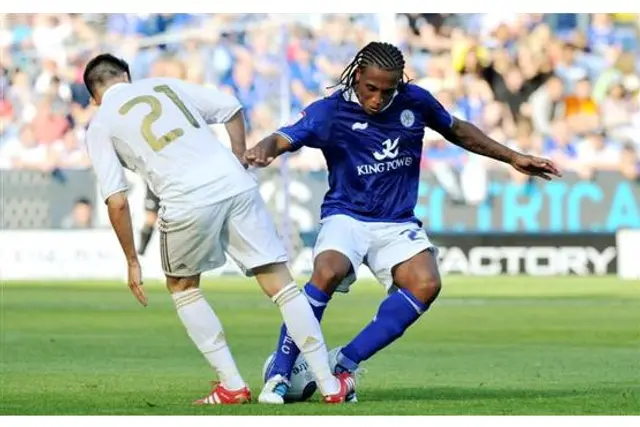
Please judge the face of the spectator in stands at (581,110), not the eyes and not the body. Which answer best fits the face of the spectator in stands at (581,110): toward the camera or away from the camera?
toward the camera

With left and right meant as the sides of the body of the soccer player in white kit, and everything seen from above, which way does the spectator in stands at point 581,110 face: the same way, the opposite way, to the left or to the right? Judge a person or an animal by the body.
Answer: the opposite way

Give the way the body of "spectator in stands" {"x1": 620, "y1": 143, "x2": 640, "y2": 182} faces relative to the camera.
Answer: toward the camera

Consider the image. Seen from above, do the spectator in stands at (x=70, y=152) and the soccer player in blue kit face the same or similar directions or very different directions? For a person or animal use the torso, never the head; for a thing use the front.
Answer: same or similar directions

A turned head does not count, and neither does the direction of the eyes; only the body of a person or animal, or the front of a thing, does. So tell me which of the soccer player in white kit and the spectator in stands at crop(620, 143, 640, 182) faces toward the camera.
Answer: the spectator in stands

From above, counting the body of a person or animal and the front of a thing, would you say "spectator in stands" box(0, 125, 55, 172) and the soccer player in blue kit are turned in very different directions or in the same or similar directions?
same or similar directions

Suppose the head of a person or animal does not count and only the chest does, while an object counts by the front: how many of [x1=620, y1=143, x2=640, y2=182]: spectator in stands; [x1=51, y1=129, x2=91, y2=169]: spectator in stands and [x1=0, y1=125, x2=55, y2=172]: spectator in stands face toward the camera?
3

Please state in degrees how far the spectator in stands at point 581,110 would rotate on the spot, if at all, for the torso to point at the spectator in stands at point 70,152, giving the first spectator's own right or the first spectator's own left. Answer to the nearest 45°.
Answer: approximately 90° to the first spectator's own right

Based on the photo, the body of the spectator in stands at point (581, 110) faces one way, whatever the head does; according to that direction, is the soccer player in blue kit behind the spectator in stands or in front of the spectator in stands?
in front

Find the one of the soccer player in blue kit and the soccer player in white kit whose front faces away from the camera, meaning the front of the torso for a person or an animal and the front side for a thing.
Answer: the soccer player in white kit

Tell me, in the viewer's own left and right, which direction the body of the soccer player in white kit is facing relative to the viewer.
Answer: facing away from the viewer

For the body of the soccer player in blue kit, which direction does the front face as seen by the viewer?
toward the camera
